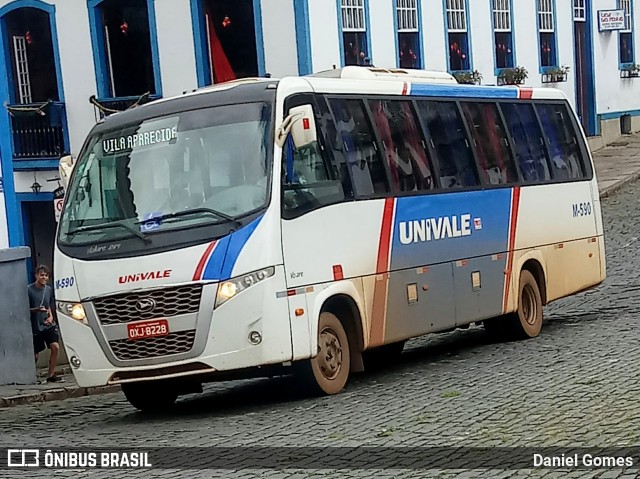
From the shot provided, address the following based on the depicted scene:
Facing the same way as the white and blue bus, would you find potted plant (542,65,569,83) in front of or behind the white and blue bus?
behind

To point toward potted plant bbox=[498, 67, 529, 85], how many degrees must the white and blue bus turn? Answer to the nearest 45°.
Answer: approximately 135° to its right

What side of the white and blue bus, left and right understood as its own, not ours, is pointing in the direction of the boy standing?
right

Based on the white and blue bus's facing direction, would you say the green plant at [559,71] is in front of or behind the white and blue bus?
behind

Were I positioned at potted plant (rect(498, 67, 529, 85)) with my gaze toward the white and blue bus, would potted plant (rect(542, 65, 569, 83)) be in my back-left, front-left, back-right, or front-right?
back-left

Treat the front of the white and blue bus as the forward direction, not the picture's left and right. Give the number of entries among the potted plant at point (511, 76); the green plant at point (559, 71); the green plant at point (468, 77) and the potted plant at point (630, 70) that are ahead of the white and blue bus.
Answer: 0

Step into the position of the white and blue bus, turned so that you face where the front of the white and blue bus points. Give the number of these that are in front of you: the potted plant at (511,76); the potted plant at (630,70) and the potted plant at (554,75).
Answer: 0

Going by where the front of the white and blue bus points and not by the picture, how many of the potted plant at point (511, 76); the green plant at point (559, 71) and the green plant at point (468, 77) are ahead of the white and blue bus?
0

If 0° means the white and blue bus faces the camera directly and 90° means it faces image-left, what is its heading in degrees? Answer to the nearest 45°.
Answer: approximately 45°

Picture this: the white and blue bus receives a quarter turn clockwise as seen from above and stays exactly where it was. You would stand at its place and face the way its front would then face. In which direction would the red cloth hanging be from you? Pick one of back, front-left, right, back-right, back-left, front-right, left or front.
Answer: front-right

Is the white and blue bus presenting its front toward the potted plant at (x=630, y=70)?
no

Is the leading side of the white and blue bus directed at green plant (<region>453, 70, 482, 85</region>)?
no
